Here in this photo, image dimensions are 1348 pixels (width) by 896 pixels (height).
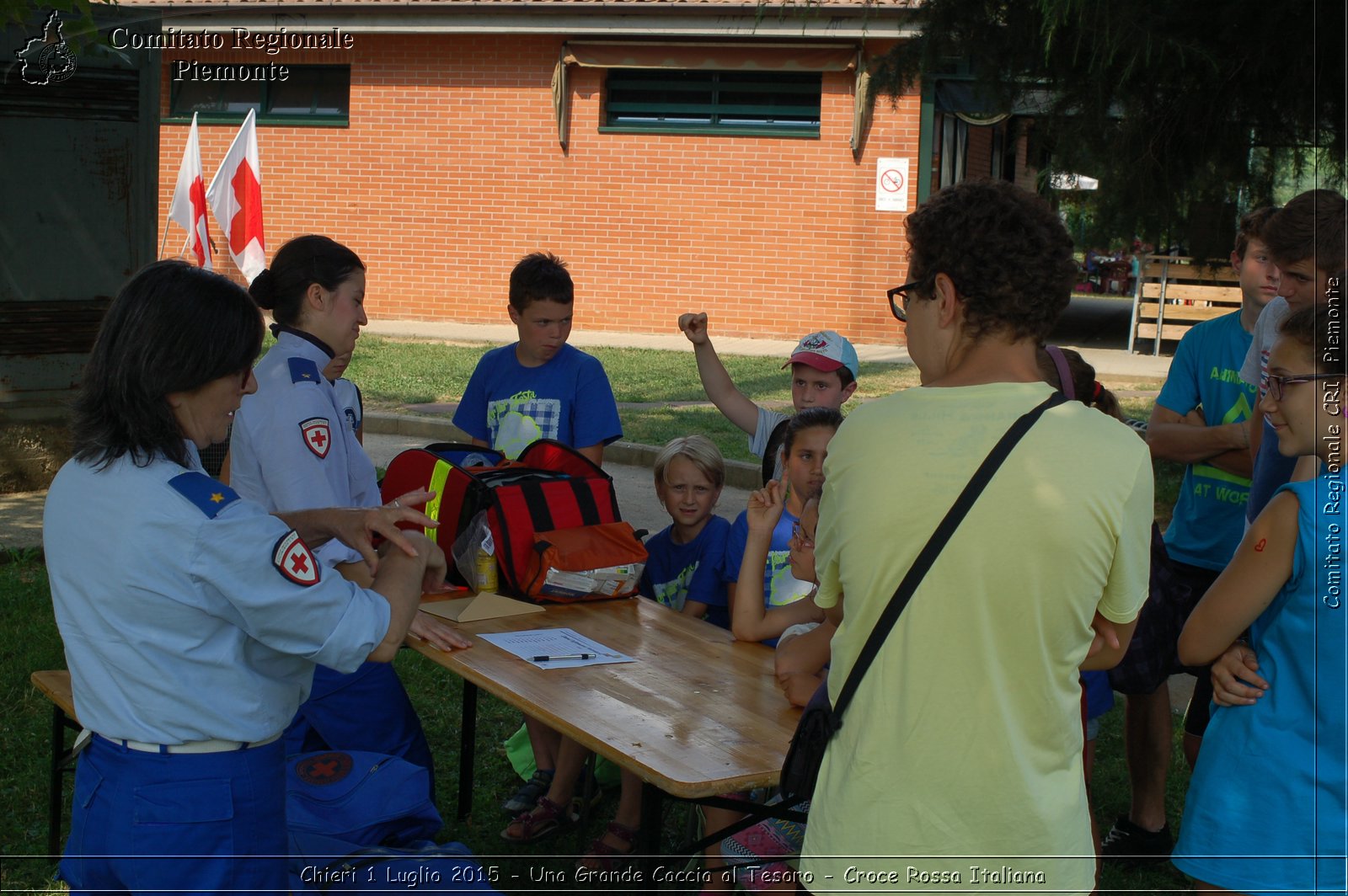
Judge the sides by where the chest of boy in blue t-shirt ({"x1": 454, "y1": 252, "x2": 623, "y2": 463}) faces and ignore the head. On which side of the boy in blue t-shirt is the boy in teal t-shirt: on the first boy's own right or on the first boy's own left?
on the first boy's own left

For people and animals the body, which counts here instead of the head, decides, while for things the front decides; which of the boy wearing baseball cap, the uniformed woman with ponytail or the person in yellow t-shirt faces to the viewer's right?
the uniformed woman with ponytail

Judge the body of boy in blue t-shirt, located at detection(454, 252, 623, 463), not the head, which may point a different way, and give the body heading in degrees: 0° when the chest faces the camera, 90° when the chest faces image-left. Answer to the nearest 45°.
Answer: approximately 0°

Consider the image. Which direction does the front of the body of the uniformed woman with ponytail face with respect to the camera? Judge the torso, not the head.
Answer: to the viewer's right

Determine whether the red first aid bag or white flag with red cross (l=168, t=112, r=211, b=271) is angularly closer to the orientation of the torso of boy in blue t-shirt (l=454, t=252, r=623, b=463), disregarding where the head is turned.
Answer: the red first aid bag

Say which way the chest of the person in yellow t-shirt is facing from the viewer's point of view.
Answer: away from the camera

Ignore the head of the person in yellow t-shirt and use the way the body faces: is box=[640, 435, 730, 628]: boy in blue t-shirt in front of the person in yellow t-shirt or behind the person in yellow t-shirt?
in front
